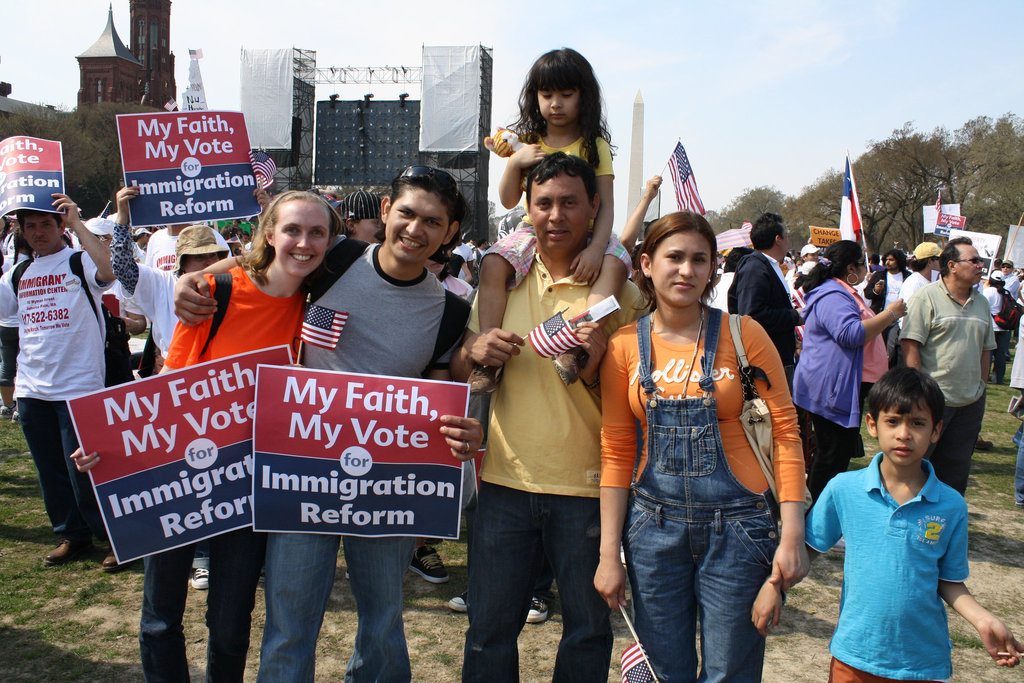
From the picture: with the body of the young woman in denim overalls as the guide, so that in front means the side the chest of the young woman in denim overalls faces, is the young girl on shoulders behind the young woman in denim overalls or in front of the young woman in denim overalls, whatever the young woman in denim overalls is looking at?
behind

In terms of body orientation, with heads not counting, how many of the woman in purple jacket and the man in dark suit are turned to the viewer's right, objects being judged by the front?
2

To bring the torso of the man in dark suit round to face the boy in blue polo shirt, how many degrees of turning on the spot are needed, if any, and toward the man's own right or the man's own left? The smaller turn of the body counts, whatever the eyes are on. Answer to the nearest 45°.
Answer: approximately 90° to the man's own right

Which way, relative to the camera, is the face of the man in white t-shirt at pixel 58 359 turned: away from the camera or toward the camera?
toward the camera

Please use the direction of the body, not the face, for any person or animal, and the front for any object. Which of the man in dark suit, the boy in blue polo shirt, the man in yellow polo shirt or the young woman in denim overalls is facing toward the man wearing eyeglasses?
the man in dark suit

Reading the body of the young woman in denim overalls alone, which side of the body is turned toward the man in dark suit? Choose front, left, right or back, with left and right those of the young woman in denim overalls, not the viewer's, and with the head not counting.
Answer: back

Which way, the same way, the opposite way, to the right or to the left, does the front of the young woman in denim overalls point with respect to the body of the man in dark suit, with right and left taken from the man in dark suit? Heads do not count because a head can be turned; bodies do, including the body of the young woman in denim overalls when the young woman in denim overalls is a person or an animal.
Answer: to the right

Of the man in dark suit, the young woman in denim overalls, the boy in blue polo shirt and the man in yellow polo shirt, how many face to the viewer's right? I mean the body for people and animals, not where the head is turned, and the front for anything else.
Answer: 1

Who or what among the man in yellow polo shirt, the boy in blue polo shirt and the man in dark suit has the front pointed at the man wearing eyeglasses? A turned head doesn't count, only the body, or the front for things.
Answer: the man in dark suit

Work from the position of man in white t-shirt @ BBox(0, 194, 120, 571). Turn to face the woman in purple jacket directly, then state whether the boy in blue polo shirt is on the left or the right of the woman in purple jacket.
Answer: right

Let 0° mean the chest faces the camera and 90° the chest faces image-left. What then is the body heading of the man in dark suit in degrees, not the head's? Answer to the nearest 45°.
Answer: approximately 270°

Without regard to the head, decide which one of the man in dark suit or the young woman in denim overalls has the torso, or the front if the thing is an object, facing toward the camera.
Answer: the young woman in denim overalls

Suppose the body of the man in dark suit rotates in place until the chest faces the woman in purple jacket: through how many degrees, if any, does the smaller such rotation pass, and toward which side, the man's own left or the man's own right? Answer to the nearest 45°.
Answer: approximately 45° to the man's own right

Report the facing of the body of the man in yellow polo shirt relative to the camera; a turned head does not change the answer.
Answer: toward the camera

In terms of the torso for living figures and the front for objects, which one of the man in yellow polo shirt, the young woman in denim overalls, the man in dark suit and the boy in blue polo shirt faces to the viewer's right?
the man in dark suit

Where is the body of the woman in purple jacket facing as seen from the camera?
to the viewer's right
